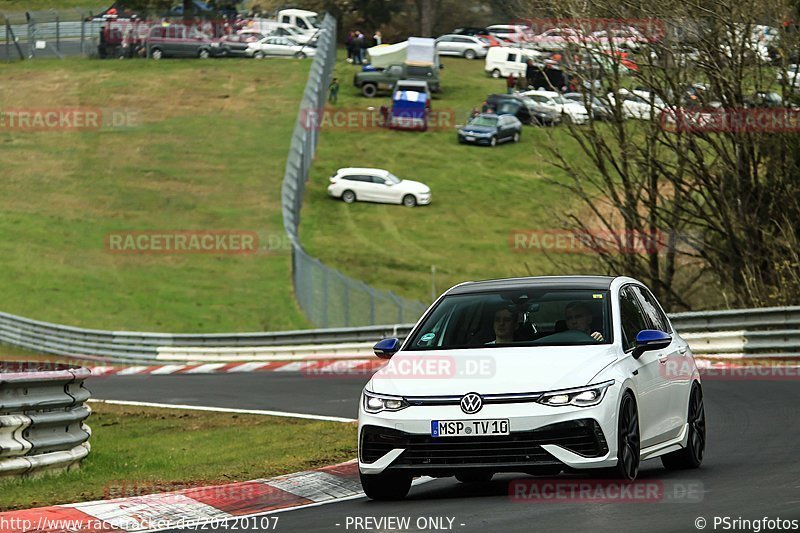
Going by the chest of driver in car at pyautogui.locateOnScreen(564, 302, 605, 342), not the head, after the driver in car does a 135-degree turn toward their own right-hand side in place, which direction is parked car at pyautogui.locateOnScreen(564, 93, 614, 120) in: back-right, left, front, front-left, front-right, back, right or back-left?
front

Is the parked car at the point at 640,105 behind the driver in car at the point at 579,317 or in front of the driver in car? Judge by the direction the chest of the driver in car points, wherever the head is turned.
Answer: behind

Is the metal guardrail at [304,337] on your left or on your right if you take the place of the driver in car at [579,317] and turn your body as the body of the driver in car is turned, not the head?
on your right

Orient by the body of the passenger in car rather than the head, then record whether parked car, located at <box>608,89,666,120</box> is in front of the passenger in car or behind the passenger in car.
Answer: behind

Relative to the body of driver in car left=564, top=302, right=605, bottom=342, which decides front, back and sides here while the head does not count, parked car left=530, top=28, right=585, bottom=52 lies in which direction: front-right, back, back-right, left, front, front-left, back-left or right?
back-right

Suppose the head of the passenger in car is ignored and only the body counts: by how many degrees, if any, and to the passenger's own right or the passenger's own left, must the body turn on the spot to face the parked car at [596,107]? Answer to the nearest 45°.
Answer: approximately 135° to the passenger's own right

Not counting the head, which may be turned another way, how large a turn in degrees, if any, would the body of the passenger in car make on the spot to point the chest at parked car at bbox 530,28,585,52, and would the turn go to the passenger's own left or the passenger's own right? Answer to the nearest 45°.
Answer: approximately 135° to the passenger's own right

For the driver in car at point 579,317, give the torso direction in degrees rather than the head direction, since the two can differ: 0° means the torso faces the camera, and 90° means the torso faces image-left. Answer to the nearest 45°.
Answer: approximately 45°

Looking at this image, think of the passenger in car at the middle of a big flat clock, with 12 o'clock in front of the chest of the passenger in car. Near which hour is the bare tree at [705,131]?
The bare tree is roughly at 5 o'clock from the passenger in car.

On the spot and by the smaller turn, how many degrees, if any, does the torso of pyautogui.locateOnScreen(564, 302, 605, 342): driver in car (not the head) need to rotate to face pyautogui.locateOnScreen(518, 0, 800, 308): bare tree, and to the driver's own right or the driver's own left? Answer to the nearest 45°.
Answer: approximately 135° to the driver's own right
